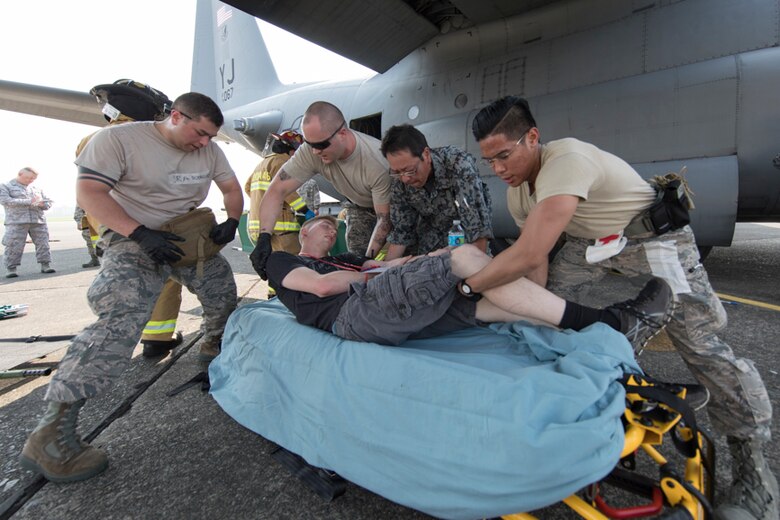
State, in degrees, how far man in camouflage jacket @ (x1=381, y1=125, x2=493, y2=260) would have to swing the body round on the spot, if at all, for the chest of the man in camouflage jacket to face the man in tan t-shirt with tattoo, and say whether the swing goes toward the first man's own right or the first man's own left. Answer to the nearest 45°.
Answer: approximately 45° to the first man's own right

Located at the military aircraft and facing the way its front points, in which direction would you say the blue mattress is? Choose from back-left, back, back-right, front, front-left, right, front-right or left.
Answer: right

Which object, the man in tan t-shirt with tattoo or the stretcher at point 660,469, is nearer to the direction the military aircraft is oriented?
the stretcher

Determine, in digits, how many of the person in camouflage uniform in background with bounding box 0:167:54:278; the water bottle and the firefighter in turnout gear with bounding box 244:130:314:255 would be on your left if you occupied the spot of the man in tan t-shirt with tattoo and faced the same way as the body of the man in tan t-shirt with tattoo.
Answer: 1

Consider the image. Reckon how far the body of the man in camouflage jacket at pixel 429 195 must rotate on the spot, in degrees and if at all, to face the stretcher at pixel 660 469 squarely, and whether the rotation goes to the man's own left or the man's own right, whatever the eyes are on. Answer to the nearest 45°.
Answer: approximately 45° to the man's own left

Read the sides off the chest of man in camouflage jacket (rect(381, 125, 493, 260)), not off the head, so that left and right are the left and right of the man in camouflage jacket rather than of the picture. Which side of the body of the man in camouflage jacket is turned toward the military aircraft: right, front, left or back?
back

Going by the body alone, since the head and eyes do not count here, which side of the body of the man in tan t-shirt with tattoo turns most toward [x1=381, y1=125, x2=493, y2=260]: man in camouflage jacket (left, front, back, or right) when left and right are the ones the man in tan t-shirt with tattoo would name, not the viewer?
left

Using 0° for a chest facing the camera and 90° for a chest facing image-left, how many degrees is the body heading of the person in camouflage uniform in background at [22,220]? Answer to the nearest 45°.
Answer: approximately 315°

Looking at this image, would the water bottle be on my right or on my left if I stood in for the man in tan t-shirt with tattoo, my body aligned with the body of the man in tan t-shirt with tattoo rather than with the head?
on my left

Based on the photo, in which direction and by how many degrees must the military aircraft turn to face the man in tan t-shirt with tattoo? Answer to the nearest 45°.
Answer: approximately 90° to its right

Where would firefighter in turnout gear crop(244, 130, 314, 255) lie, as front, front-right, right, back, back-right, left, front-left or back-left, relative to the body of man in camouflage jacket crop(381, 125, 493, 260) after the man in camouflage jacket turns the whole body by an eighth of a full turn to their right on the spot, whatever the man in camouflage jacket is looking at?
front-right
